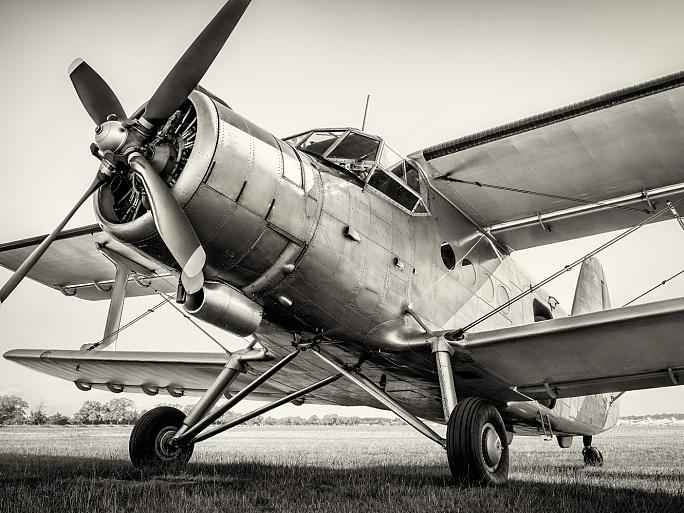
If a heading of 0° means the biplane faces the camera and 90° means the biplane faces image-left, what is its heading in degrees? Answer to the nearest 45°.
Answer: approximately 45°
